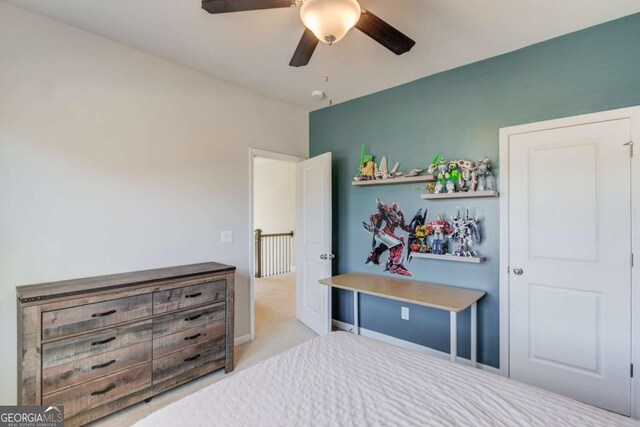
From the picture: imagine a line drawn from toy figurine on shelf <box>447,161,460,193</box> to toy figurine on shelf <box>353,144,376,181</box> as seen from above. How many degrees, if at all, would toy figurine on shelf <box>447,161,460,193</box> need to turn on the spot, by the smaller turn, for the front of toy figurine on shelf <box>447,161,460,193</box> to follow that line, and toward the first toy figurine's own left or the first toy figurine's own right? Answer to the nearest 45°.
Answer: approximately 45° to the first toy figurine's own right

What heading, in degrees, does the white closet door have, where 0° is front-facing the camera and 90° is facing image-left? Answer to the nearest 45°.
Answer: approximately 45°

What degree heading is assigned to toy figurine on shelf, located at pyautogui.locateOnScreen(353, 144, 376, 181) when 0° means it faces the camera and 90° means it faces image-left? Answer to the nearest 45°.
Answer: approximately 45°

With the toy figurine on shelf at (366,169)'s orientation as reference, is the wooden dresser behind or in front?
in front

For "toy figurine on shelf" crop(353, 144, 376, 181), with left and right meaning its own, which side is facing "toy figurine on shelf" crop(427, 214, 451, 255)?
left

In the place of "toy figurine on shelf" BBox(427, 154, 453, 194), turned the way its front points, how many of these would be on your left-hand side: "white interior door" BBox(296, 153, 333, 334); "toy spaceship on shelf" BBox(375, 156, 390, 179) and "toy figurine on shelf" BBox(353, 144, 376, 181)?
0

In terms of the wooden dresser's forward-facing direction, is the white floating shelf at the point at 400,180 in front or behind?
in front

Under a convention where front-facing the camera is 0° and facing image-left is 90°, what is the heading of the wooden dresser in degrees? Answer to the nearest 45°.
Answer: approximately 315°

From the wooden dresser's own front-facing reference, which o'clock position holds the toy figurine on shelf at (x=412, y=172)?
The toy figurine on shelf is roughly at 11 o'clock from the wooden dresser.

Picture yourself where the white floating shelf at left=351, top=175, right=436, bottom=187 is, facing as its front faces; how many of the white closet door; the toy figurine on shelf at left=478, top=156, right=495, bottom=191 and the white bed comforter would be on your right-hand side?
0

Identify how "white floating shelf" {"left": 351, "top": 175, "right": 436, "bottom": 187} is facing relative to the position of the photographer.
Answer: facing the viewer and to the left of the viewer

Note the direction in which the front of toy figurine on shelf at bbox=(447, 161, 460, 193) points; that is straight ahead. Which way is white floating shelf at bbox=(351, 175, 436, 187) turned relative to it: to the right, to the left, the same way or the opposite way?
the same way

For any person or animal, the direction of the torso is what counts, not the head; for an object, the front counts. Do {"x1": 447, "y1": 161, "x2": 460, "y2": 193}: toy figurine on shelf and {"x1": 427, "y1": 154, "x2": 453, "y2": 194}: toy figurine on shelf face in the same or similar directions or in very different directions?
same or similar directions

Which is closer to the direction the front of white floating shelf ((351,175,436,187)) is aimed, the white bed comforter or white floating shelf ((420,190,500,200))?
the white bed comforter

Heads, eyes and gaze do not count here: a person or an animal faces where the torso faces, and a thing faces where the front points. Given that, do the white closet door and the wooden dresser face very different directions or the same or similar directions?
very different directions
